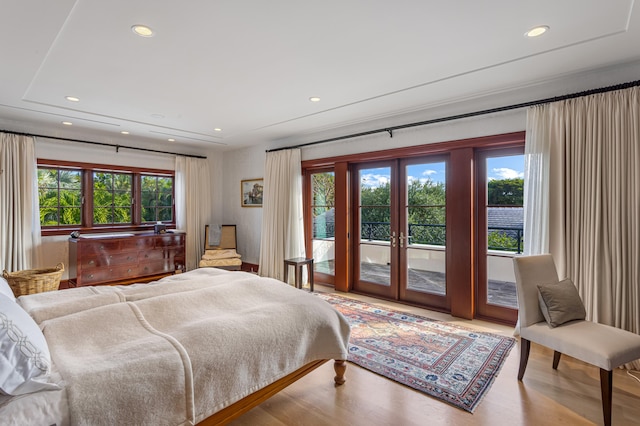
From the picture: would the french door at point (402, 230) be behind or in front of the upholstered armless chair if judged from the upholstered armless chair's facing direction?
behind

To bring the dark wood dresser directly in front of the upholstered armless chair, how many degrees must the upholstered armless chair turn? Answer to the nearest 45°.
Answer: approximately 135° to its right

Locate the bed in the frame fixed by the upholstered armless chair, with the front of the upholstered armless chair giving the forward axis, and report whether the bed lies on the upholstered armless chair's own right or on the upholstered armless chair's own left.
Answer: on the upholstered armless chair's own right

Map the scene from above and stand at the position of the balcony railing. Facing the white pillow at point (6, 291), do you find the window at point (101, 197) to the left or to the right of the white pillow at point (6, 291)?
right

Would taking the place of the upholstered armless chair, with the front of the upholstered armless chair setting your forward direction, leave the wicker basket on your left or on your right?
on your right

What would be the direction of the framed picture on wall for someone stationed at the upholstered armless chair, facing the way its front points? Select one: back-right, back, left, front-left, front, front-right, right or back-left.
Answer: back-right

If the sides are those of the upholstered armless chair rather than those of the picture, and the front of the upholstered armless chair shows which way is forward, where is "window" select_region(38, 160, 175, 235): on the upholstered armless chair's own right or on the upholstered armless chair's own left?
on the upholstered armless chair's own right

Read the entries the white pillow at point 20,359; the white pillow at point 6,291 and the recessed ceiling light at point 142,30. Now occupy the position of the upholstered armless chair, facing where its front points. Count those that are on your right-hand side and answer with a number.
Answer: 3
